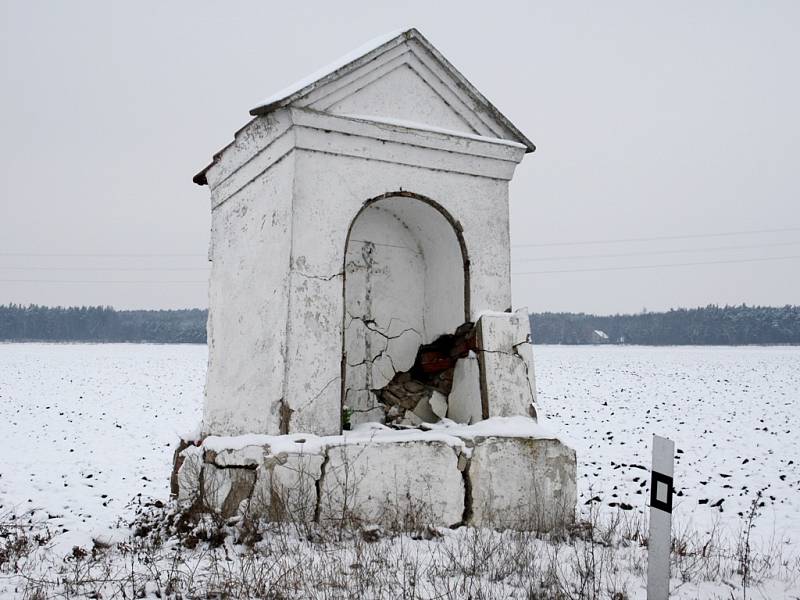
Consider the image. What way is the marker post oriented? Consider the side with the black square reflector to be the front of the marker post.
toward the camera
